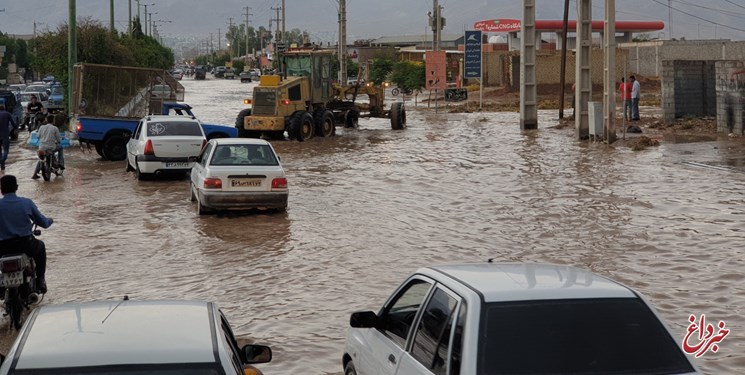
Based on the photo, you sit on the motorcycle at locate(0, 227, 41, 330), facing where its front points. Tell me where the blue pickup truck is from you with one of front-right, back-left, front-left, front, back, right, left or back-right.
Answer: front

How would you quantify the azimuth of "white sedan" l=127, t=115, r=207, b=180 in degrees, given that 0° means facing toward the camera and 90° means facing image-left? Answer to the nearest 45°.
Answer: approximately 180°

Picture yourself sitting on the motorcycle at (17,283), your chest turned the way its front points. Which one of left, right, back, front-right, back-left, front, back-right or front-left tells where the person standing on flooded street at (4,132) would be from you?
front

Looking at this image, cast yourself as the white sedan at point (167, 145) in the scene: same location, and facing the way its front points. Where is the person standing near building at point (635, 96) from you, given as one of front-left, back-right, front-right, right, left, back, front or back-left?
front-right

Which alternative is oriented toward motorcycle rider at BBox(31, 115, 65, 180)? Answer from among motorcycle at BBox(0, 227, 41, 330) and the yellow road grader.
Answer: the motorcycle

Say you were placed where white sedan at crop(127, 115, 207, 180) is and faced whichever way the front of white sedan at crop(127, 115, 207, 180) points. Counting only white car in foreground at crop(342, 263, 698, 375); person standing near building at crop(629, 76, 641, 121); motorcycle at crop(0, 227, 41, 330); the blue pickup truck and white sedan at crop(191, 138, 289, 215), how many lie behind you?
3

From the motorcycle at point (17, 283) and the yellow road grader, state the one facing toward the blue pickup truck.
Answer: the motorcycle

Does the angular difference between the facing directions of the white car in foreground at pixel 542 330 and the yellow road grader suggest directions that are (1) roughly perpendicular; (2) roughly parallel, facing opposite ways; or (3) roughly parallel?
roughly perpendicular

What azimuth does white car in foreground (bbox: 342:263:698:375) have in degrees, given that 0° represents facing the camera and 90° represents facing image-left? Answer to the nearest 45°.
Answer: approximately 135°

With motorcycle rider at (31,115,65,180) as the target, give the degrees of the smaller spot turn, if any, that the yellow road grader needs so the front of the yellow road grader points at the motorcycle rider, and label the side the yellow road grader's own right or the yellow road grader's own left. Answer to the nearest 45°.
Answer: approximately 135° to the yellow road grader's own right

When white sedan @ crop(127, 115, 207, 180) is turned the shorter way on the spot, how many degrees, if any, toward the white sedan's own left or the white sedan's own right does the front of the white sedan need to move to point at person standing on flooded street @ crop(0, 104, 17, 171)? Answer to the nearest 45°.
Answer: approximately 45° to the white sedan's own left

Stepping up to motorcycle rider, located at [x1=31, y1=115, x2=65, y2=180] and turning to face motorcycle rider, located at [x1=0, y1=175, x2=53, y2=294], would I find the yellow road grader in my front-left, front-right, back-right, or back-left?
back-left

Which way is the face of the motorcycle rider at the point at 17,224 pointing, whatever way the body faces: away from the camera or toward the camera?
away from the camera

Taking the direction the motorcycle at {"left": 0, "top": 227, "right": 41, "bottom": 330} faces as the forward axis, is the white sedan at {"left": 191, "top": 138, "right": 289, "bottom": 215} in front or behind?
in front

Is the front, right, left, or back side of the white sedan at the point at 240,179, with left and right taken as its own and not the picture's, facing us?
back

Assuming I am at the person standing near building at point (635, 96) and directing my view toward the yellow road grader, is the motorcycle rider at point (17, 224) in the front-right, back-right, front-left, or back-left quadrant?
front-left
